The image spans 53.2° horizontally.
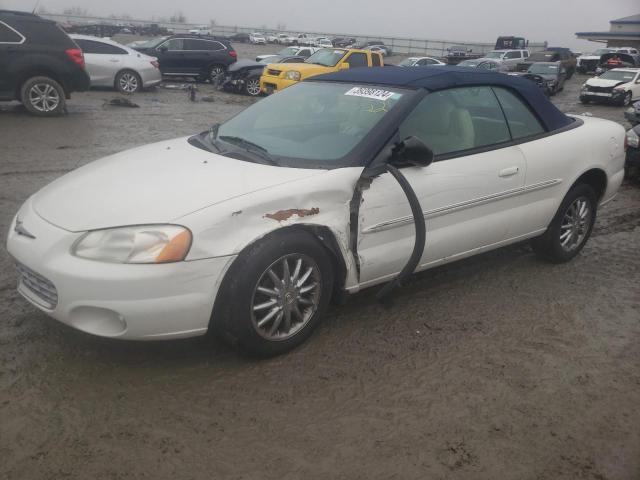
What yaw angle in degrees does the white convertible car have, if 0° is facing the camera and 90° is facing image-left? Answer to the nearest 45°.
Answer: approximately 45°

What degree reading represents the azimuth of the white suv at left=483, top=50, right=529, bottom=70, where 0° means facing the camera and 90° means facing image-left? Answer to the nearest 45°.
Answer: approximately 45°

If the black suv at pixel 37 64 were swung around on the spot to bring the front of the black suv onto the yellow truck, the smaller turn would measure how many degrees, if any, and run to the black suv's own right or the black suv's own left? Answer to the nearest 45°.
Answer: approximately 135° to the black suv's own right

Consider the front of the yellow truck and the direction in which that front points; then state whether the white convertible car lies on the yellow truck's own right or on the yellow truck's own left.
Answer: on the yellow truck's own left
